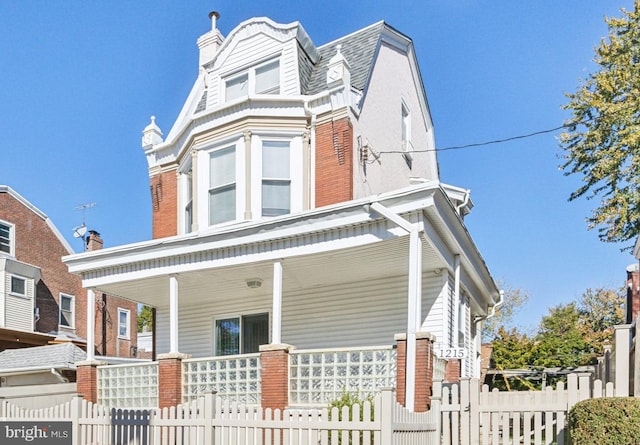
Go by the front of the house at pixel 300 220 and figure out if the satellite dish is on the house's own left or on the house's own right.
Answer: on the house's own right

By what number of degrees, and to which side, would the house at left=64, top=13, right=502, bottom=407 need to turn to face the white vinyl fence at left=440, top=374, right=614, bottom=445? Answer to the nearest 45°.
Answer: approximately 45° to its left

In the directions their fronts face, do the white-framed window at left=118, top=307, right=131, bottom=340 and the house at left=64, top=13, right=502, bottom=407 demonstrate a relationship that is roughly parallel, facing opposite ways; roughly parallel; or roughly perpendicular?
roughly perpendicular

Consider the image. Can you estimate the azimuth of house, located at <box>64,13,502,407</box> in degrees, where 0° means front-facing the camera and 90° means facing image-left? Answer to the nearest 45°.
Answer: approximately 45°

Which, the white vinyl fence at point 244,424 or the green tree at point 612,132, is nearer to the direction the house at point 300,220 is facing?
the white vinyl fence

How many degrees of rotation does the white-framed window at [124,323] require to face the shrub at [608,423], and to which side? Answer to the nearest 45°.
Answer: approximately 45° to its right
